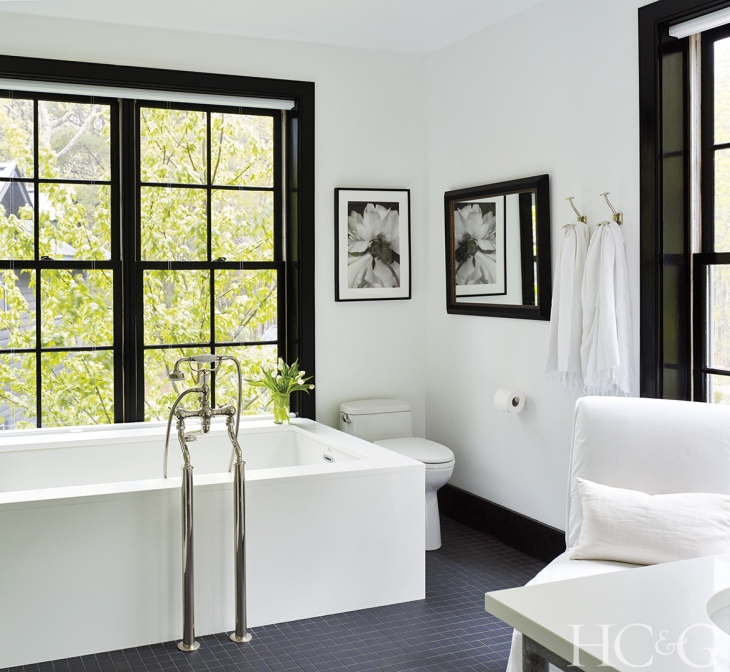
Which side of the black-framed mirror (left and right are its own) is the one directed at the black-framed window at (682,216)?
left

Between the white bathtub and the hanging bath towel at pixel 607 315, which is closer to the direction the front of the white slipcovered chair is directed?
the white bathtub

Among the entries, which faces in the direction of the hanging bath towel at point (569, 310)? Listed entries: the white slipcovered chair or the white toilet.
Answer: the white toilet

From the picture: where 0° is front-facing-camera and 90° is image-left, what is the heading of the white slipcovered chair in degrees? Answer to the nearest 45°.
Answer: approximately 45°

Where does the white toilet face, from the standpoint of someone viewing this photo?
facing the viewer and to the right of the viewer

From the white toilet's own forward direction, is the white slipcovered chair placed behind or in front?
in front

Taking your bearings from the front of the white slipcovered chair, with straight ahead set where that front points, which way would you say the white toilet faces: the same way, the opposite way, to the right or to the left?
to the left

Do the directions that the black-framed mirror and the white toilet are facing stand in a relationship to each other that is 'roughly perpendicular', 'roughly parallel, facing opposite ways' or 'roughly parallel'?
roughly perpendicular
